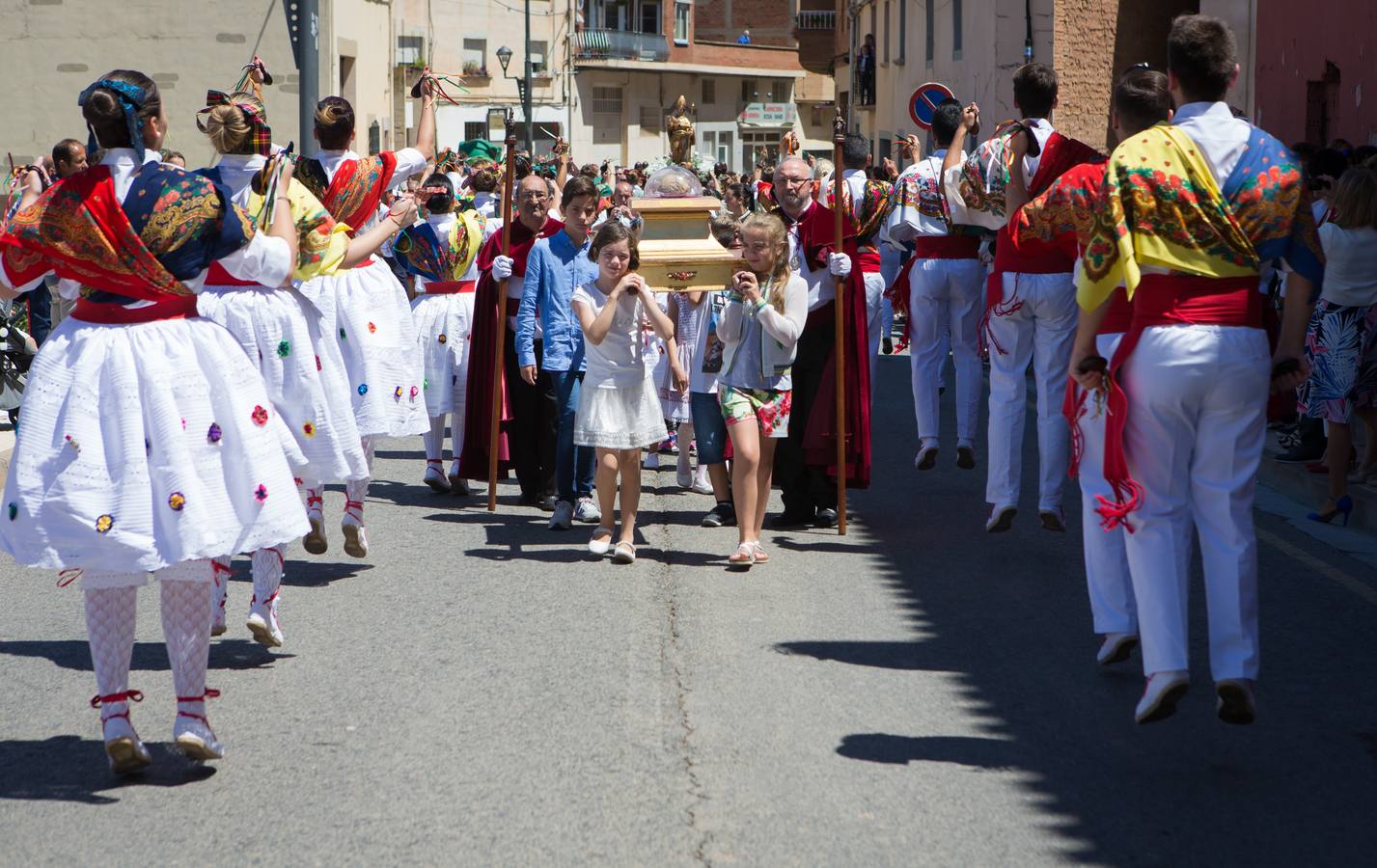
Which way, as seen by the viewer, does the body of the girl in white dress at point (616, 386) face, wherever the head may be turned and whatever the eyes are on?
toward the camera

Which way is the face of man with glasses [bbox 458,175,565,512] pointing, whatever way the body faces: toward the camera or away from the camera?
toward the camera

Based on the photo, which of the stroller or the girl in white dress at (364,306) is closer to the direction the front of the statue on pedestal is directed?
the girl in white dress

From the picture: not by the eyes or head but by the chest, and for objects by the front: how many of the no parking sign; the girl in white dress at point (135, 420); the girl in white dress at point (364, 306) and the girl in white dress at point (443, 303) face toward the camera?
1

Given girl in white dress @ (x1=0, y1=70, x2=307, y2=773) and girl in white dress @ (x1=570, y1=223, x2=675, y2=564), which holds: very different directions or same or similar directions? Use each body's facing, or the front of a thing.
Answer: very different directions

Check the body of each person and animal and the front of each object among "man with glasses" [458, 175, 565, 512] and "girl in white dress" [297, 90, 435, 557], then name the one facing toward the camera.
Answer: the man with glasses

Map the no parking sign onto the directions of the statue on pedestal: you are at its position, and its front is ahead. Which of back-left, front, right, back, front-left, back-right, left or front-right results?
back-left

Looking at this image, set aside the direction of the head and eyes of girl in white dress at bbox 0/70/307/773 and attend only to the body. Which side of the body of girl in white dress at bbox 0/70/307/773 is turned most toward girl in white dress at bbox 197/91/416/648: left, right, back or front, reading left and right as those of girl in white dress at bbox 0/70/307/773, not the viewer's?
front

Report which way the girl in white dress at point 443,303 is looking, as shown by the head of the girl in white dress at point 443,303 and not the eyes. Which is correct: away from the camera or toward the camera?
away from the camera

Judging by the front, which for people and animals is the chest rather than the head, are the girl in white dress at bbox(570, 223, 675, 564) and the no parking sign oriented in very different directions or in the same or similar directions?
same or similar directions

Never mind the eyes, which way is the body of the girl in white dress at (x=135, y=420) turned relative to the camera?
away from the camera

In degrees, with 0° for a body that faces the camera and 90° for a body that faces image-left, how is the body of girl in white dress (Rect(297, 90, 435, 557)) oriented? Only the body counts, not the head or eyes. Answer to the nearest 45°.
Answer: approximately 180°

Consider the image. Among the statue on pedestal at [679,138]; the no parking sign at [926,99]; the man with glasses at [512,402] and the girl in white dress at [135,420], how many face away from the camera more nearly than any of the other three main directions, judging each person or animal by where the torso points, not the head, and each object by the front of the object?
1

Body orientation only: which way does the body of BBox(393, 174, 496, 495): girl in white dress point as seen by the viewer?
away from the camera

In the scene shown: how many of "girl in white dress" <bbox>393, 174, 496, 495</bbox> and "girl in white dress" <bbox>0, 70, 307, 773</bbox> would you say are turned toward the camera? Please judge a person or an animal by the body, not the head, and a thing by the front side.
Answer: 0

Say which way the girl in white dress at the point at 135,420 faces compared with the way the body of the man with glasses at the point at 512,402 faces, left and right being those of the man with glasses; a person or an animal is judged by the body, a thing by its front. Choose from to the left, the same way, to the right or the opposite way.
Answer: the opposite way

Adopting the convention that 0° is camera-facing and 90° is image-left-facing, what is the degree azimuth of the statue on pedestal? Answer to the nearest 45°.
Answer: approximately 0°

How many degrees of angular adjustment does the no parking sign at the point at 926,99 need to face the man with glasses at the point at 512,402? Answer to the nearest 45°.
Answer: approximately 45° to its right

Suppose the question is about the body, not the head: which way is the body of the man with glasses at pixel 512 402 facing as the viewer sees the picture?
toward the camera

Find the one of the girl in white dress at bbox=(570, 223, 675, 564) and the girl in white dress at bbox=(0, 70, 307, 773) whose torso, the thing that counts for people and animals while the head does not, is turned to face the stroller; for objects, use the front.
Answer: the girl in white dress at bbox=(0, 70, 307, 773)

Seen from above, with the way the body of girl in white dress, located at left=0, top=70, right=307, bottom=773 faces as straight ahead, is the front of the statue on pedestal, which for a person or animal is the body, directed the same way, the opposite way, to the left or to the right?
the opposite way

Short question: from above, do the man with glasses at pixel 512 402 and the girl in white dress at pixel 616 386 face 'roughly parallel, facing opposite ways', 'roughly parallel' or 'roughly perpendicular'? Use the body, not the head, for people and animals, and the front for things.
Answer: roughly parallel
